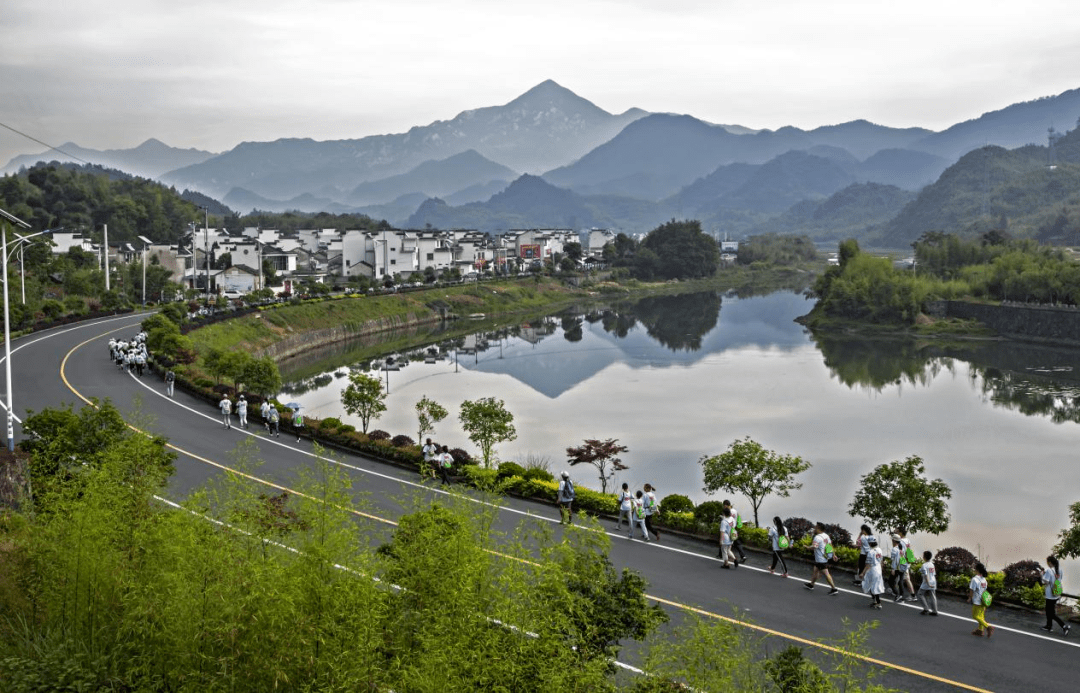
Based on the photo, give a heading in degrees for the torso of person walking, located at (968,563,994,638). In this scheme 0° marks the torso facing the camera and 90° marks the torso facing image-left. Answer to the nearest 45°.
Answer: approximately 135°

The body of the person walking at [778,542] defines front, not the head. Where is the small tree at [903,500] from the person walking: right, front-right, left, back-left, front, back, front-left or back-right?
right

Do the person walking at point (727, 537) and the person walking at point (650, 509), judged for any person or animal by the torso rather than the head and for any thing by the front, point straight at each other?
no

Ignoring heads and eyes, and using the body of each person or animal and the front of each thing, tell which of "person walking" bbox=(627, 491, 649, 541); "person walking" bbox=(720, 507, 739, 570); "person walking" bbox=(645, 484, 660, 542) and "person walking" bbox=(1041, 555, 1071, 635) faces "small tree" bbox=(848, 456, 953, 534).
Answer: "person walking" bbox=(1041, 555, 1071, 635)

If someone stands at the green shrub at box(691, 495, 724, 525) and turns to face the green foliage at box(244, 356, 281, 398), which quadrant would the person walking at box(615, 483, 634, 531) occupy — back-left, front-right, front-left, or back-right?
front-left

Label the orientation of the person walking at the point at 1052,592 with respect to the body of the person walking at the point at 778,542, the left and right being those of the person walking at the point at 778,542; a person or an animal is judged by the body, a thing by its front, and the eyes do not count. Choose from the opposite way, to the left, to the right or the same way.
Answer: the same way

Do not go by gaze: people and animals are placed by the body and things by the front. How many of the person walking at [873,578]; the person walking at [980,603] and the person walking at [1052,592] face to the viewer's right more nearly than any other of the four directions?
0

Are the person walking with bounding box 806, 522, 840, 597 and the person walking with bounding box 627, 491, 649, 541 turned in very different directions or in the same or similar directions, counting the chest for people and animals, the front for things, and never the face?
same or similar directions

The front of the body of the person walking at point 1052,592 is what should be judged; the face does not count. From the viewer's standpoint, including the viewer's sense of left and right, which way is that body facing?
facing away from the viewer and to the left of the viewer

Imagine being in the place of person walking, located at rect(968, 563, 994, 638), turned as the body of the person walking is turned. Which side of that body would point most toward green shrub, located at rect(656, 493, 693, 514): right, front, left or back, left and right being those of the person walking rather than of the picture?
front

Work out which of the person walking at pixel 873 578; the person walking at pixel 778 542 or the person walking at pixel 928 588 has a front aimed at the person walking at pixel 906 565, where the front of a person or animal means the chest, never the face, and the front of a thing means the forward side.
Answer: the person walking at pixel 928 588

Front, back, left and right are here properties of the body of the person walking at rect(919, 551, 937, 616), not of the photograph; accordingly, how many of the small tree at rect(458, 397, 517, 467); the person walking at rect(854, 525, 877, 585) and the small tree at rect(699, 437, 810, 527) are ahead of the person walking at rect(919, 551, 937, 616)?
3

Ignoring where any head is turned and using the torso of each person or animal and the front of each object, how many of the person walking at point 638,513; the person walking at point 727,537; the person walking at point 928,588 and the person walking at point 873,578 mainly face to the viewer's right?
0

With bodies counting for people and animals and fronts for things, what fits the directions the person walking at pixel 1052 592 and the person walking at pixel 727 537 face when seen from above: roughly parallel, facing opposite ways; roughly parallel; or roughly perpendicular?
roughly parallel

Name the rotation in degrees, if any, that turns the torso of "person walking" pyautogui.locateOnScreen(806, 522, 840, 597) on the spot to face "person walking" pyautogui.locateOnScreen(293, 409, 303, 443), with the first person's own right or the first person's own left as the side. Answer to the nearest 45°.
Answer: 0° — they already face them

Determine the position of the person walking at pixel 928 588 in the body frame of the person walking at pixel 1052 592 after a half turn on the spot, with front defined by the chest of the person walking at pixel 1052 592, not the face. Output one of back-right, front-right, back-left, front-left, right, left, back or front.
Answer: back-right

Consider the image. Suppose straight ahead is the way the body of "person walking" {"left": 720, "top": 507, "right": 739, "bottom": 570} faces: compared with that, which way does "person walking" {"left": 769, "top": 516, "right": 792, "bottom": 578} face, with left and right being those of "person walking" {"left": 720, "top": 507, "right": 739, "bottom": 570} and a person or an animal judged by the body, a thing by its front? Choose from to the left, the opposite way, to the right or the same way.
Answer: the same way

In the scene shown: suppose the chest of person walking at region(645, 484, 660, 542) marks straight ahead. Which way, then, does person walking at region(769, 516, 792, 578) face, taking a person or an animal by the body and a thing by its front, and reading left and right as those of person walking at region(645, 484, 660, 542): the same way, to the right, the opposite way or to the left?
the same way

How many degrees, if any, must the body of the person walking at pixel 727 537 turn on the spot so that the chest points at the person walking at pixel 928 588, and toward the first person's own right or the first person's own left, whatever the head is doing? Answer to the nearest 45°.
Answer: approximately 180°

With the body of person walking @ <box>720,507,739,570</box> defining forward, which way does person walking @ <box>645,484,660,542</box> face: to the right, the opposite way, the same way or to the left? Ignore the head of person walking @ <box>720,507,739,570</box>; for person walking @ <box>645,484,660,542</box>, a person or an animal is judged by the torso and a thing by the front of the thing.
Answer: the same way

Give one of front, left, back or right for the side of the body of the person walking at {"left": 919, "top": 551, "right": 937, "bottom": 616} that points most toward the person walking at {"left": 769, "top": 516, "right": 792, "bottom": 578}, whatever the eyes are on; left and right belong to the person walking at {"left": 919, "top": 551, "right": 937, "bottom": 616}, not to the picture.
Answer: front
